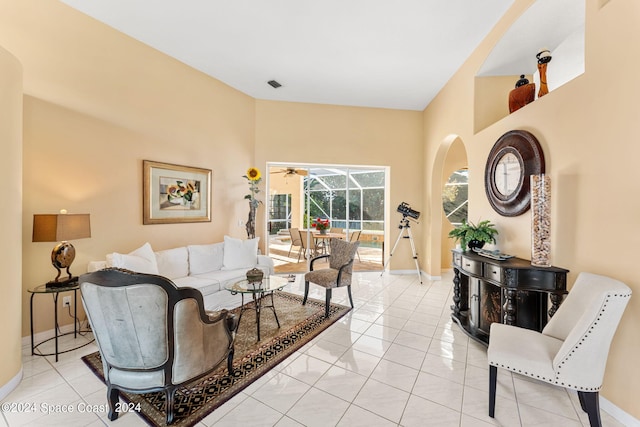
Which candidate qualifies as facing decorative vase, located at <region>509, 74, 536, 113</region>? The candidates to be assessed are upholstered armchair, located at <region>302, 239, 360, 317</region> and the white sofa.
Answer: the white sofa

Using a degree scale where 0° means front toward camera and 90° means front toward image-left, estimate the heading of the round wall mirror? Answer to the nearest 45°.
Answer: approximately 45°

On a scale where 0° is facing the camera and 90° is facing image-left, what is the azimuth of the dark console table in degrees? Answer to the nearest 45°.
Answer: approximately 45°

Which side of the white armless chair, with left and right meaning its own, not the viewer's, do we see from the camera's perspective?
left

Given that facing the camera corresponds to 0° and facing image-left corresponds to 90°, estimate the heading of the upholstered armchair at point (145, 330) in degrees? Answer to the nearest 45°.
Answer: approximately 225°

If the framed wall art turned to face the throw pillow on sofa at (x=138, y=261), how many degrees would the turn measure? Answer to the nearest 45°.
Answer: approximately 45° to its right

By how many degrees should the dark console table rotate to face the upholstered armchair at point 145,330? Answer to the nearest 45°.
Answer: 0° — it already faces it

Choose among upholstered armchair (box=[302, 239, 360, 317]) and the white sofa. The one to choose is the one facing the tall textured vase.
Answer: the white sofa

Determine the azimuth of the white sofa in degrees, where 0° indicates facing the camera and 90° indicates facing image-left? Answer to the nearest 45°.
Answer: approximately 315°
